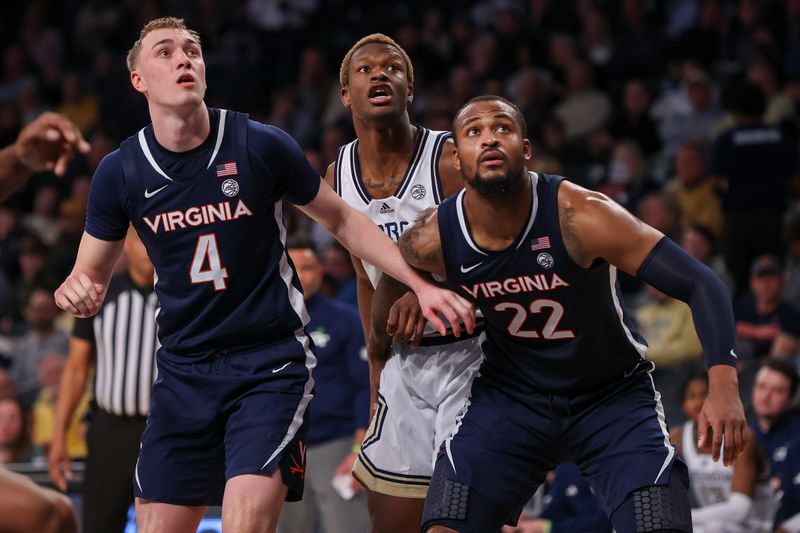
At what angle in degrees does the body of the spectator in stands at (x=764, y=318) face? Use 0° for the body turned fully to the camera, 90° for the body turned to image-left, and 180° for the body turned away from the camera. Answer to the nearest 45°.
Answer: approximately 0°

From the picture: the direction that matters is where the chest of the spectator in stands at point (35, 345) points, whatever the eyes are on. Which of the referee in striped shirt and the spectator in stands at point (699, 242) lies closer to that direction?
the referee in striped shirt

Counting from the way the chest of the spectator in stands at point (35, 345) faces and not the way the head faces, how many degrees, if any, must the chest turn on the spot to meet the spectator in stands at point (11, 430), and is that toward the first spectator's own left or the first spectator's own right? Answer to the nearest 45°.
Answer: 0° — they already face them

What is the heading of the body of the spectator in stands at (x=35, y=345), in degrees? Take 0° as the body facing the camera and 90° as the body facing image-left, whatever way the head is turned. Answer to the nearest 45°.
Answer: approximately 0°

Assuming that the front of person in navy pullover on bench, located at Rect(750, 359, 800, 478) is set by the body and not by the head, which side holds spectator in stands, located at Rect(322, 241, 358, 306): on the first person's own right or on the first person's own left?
on the first person's own right
